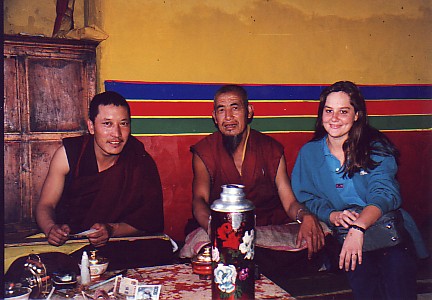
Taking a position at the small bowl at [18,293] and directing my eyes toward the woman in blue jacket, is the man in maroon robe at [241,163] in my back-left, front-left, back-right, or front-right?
front-left

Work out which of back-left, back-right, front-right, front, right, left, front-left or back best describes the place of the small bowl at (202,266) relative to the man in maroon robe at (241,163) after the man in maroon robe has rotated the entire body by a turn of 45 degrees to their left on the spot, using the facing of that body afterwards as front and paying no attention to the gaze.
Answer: front-right

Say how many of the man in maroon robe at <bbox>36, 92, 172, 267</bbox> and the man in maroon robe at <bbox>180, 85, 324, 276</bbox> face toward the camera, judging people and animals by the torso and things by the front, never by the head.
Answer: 2

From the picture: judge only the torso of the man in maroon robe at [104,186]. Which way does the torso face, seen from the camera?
toward the camera

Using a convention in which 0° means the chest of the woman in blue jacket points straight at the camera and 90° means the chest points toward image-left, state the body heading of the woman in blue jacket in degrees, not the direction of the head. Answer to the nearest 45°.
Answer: approximately 45°

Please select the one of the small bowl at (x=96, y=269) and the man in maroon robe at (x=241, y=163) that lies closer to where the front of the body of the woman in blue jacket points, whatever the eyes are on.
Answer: the small bowl

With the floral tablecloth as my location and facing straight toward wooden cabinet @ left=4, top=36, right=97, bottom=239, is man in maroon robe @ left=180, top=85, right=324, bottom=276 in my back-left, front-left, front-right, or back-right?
front-right

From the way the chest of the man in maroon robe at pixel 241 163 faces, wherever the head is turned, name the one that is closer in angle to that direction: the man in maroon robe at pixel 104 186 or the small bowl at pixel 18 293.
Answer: the small bowl

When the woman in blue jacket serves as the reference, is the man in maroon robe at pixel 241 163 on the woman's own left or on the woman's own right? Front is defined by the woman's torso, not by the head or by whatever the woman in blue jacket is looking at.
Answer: on the woman's own right

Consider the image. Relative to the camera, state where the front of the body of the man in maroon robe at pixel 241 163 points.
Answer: toward the camera

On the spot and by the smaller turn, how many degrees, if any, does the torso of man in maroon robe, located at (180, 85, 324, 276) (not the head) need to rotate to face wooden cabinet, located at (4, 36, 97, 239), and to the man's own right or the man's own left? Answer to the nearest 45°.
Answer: approximately 90° to the man's own right

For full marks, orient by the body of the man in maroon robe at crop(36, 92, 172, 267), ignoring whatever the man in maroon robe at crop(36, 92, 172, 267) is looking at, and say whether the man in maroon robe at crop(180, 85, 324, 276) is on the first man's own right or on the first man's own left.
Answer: on the first man's own left

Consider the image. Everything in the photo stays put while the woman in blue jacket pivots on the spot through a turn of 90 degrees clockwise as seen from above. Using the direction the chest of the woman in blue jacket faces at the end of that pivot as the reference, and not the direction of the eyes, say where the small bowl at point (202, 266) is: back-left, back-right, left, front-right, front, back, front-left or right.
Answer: left

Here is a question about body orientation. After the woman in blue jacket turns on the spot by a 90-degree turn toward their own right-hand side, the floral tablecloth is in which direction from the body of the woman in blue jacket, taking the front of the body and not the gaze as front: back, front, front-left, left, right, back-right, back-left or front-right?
left

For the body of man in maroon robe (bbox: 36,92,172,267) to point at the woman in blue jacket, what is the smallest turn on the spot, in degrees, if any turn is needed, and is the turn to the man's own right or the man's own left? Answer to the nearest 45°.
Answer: approximately 45° to the man's own left

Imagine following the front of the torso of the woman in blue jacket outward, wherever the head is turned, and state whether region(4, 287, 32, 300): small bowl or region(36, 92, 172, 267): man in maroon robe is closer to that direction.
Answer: the small bowl

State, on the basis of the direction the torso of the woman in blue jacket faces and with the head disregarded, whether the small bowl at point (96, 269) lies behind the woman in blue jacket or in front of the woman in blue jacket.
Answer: in front
